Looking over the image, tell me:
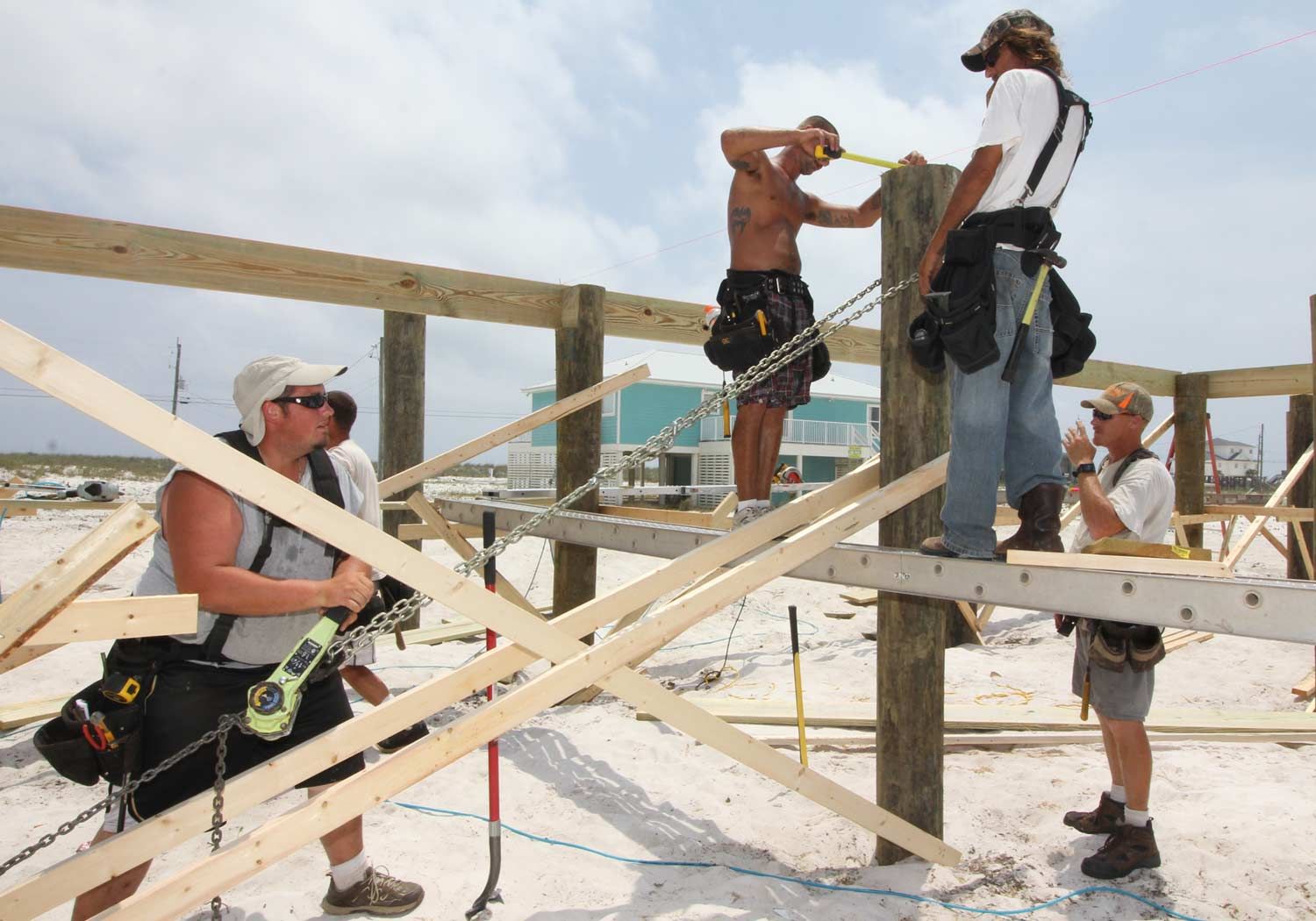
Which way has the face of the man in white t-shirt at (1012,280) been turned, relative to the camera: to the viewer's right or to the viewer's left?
to the viewer's left

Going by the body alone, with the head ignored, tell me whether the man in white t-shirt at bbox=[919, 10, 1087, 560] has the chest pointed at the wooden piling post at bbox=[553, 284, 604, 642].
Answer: yes

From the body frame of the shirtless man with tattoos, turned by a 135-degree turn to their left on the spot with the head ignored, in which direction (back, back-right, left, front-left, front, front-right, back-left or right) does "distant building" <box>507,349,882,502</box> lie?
front

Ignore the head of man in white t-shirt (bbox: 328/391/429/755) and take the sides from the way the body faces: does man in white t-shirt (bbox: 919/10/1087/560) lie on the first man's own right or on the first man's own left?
on the first man's own right

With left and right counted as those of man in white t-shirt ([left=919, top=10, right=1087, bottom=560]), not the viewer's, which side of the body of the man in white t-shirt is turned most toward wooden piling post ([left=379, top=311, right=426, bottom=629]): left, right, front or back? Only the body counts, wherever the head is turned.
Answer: front

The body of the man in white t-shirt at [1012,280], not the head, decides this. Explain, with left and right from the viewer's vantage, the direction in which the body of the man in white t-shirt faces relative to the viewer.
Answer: facing away from the viewer and to the left of the viewer

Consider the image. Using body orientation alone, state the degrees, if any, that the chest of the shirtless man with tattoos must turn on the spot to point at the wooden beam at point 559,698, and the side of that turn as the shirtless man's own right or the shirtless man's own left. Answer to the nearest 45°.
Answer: approximately 45° to the shirtless man's own right

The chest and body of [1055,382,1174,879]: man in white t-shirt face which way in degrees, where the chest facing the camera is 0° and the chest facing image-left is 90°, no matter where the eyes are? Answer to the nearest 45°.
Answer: approximately 90°

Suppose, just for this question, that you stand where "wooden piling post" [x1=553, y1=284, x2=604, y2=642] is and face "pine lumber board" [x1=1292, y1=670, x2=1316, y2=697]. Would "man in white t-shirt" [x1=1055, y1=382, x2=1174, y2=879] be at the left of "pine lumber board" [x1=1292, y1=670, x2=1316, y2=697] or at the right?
right
